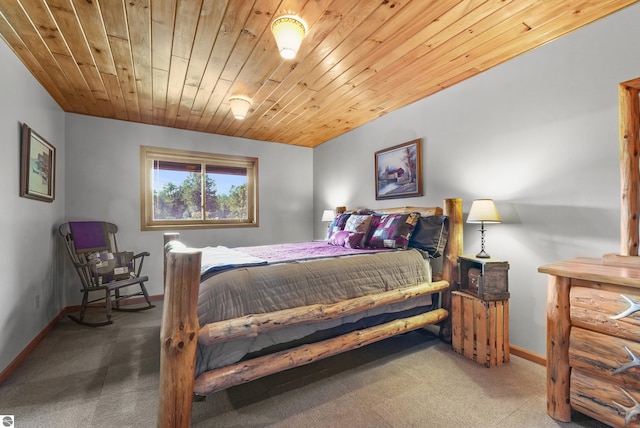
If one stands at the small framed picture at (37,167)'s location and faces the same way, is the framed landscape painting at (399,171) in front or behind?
in front

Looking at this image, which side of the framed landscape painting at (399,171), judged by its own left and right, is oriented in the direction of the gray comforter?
front

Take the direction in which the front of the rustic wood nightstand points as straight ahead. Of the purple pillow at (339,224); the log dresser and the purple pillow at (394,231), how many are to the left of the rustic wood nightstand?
1

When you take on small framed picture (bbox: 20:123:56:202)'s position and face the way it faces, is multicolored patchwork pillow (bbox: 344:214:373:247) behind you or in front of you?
in front

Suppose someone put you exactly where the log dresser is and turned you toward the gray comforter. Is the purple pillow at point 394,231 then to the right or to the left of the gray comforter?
right

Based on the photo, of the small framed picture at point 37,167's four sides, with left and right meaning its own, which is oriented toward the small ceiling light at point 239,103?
front

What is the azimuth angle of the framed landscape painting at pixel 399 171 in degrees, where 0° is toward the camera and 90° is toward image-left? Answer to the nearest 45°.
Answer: approximately 45°

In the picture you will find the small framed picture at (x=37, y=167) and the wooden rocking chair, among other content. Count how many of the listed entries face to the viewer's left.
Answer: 0

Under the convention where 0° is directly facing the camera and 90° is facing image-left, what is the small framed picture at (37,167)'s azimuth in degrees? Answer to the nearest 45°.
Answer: approximately 315°

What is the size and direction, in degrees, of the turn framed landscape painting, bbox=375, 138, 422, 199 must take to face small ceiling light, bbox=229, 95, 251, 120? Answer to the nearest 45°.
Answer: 0° — it already faces it

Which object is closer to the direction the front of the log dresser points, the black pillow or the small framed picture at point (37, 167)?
the small framed picture
